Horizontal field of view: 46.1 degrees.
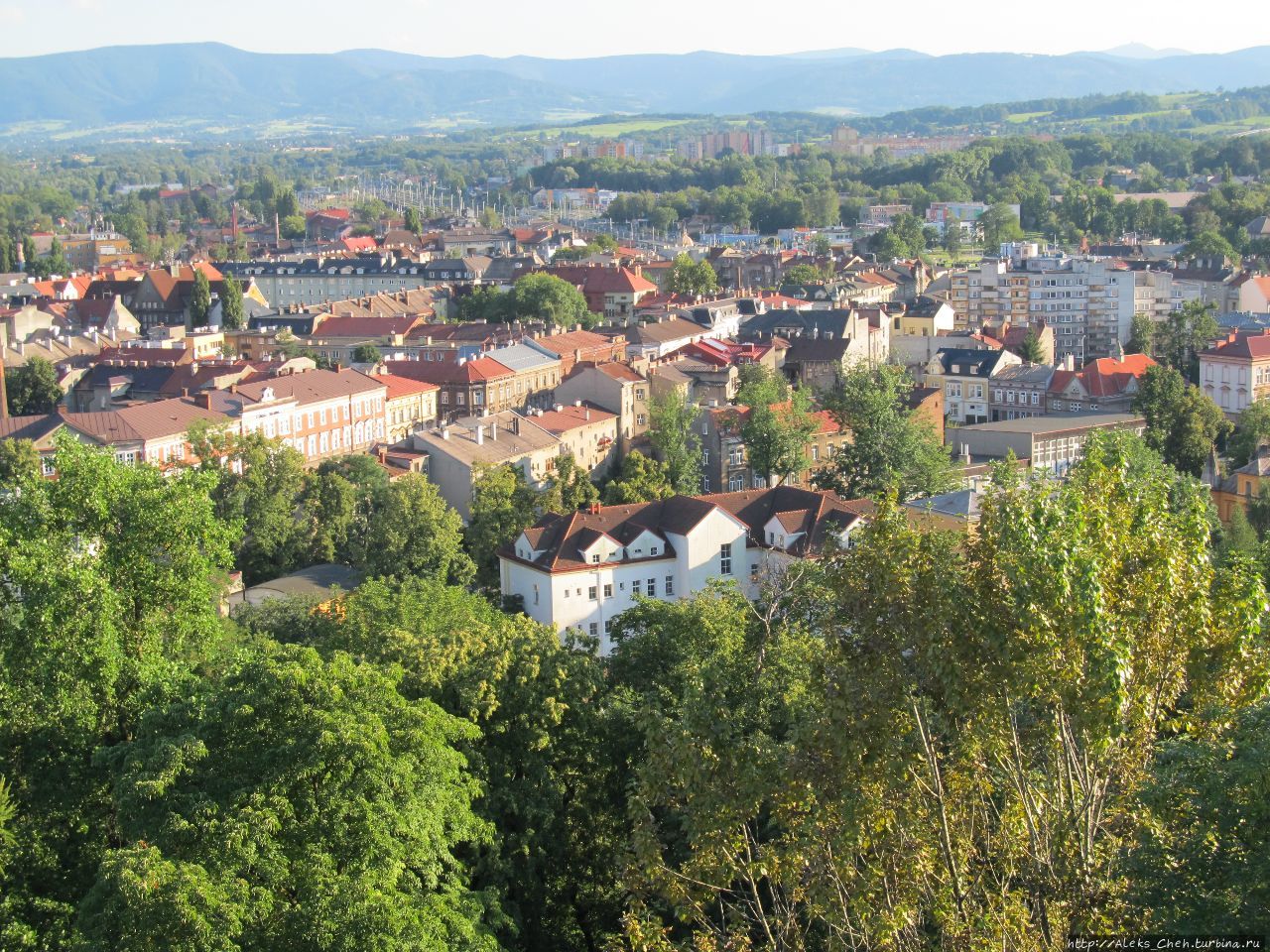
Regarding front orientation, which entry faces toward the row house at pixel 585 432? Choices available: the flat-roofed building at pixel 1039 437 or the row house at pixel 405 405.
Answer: the row house at pixel 405 405

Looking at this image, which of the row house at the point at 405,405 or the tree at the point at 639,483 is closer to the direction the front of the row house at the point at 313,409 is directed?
the tree

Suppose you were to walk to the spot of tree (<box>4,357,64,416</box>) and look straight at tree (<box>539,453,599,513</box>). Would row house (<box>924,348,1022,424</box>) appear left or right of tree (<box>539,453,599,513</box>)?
left

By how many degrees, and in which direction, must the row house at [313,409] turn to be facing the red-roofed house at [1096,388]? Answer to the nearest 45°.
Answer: approximately 45° to its left

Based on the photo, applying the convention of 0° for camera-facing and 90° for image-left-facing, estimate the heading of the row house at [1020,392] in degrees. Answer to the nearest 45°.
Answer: approximately 0°

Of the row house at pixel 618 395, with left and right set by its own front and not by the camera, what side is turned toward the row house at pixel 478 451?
right

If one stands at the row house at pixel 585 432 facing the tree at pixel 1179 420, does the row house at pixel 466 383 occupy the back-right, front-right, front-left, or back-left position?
back-left

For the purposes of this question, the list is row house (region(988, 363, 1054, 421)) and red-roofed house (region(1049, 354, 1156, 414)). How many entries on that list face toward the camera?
2

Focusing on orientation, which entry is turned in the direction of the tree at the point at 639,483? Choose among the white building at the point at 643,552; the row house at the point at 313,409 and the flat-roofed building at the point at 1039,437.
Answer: the row house at the point at 313,409
